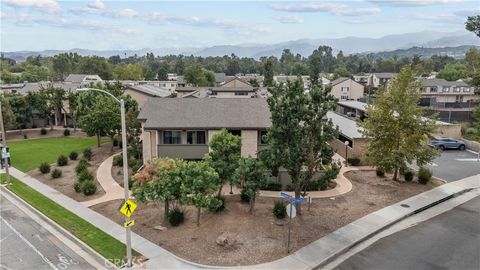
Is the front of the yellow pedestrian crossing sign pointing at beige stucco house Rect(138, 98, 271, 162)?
no

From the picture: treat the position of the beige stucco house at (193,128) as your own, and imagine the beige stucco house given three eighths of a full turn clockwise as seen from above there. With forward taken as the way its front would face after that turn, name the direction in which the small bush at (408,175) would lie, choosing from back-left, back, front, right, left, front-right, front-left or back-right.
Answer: back-right

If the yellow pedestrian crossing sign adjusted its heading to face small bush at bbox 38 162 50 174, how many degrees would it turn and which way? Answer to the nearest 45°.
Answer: approximately 180°

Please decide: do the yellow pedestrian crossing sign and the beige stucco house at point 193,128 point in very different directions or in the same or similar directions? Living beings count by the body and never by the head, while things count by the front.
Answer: same or similar directions

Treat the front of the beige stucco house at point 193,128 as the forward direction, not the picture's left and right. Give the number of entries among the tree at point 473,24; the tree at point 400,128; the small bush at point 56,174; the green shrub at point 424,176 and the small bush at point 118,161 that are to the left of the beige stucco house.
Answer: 3

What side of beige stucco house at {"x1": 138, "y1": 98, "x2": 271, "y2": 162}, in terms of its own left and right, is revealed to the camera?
front

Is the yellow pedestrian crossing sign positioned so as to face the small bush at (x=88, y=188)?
no

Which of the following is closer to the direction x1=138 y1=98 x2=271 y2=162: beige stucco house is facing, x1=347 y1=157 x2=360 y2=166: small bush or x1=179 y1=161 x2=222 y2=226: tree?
the tree

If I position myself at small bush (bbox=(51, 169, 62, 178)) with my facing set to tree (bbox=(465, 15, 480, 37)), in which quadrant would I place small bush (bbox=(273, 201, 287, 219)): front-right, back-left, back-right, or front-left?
front-right

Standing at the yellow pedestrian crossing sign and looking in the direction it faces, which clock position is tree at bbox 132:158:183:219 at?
The tree is roughly at 7 o'clock from the yellow pedestrian crossing sign.

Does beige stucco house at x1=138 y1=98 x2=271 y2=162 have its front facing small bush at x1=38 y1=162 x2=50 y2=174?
no

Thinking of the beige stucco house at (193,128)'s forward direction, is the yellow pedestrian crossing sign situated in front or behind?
in front

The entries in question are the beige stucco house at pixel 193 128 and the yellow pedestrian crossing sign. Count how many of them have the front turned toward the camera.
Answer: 2

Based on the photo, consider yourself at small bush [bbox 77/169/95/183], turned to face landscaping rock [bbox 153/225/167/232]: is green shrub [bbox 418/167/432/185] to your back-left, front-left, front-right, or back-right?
front-left

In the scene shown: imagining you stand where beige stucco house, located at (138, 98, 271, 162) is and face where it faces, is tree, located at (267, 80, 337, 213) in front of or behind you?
in front

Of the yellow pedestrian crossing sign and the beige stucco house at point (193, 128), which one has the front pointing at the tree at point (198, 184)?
the beige stucco house
